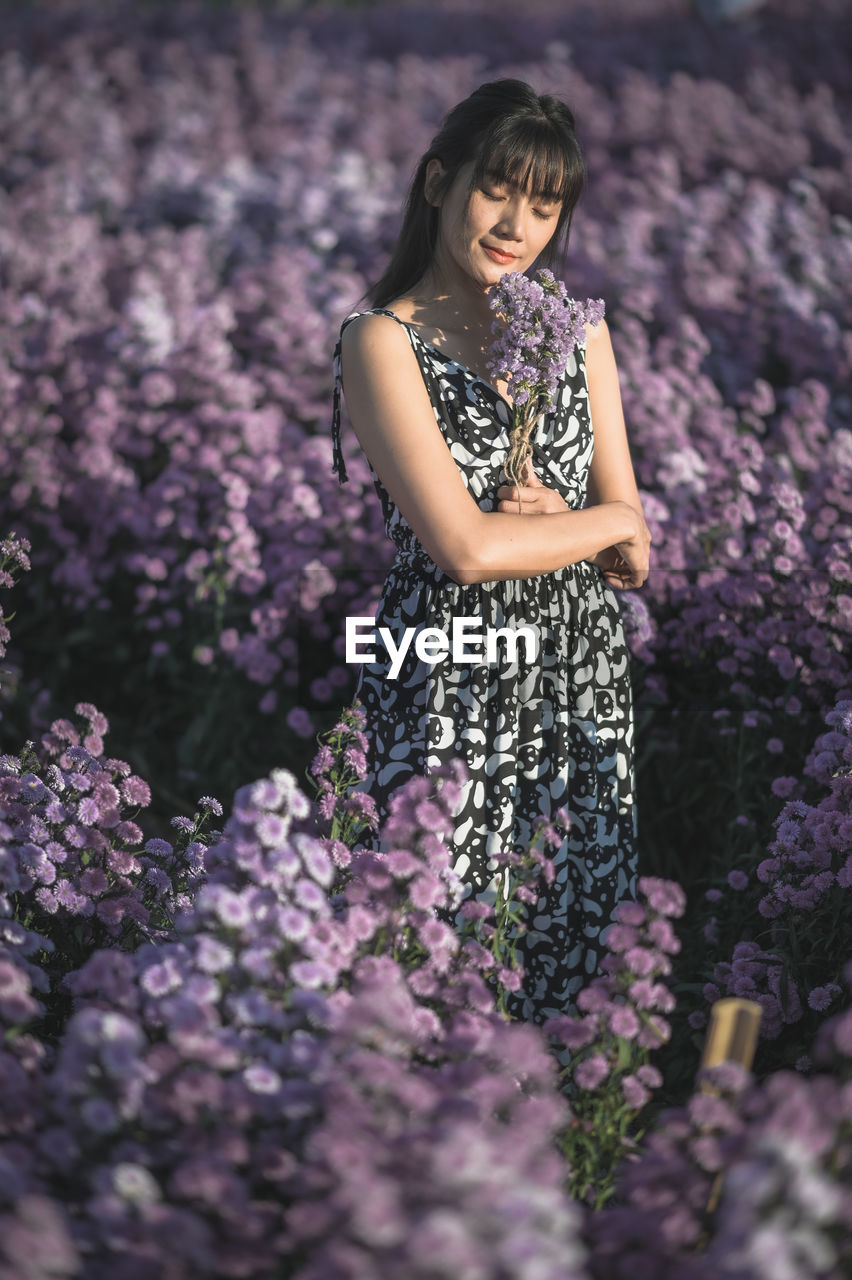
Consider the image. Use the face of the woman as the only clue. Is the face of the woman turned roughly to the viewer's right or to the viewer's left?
to the viewer's right

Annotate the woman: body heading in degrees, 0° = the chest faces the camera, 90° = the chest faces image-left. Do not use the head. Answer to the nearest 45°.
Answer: approximately 315°

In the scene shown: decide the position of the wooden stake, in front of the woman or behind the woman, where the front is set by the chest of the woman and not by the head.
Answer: in front
